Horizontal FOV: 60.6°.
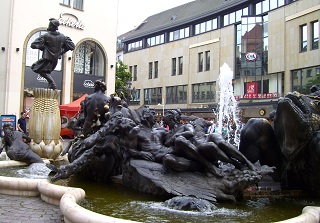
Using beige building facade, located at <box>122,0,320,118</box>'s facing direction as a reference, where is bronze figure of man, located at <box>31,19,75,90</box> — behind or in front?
in front

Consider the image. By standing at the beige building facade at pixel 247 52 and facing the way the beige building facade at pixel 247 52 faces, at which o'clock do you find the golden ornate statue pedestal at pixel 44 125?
The golden ornate statue pedestal is roughly at 11 o'clock from the beige building facade.

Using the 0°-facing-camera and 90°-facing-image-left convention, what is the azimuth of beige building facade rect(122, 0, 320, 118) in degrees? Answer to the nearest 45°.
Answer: approximately 45°

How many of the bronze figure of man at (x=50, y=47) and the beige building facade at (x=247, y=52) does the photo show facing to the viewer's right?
0
